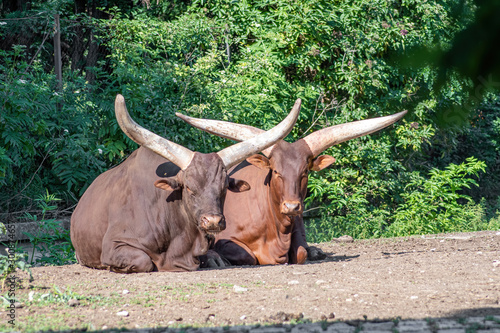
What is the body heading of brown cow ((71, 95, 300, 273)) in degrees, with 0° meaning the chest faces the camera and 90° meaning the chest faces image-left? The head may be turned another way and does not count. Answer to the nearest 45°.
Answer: approximately 315°

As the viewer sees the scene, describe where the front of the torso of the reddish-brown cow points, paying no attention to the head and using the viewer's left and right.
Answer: facing the viewer and to the right of the viewer

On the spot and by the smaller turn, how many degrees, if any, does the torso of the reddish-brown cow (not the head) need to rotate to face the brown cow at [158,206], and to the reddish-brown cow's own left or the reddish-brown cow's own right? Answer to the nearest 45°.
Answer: approximately 90° to the reddish-brown cow's own right

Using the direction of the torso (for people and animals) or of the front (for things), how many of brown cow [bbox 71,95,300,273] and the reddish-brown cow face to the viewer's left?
0

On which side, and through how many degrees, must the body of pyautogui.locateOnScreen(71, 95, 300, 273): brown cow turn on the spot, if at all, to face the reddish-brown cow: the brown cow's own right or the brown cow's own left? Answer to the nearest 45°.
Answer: approximately 90° to the brown cow's own left

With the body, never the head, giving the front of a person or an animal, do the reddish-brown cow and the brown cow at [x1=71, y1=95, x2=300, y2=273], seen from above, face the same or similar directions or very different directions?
same or similar directions
